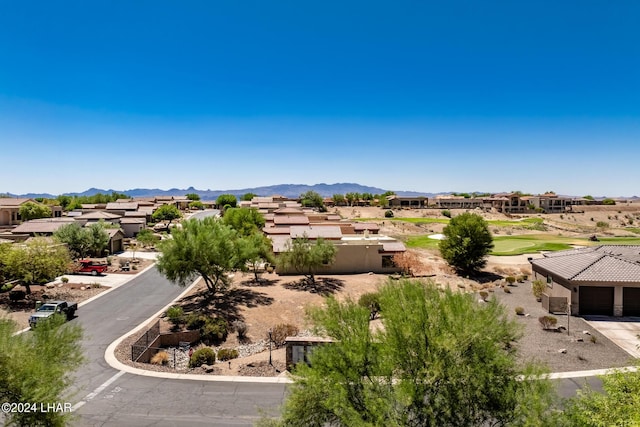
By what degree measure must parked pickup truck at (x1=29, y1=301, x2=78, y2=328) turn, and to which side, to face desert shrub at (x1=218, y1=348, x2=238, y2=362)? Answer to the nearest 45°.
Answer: approximately 90° to its left

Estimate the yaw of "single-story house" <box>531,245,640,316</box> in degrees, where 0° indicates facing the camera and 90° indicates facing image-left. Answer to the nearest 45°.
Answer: approximately 0°

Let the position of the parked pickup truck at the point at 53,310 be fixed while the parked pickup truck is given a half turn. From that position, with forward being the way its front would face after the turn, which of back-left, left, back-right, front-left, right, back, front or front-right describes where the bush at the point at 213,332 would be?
right

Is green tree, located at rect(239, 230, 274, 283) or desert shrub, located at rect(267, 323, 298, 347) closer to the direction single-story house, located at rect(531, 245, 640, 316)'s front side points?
the desert shrub

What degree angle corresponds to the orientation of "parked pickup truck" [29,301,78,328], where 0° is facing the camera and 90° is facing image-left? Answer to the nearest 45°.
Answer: approximately 45°

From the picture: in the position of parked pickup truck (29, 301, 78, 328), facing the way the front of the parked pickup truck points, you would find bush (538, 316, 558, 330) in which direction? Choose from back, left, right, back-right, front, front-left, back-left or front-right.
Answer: left

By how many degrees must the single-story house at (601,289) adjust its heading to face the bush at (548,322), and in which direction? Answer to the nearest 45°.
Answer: approximately 45° to its right

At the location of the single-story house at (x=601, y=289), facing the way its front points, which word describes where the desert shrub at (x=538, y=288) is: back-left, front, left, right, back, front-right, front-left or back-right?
back-right

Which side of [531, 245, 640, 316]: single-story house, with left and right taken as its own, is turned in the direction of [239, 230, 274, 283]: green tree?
right

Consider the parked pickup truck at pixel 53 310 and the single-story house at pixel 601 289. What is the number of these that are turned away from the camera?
0

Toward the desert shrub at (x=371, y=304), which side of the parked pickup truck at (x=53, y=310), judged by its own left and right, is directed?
left

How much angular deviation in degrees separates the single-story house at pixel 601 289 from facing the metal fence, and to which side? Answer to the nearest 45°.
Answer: approximately 45° to its right
